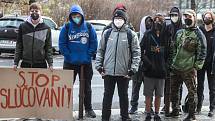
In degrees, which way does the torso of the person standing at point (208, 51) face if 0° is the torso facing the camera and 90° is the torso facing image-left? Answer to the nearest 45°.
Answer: approximately 0°

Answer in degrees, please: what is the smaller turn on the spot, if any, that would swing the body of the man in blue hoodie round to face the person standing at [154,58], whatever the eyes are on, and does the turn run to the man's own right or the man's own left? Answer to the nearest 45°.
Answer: approximately 90° to the man's own left
